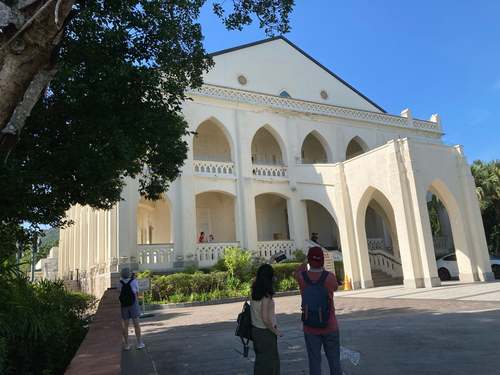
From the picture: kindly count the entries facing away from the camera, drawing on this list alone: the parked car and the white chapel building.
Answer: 0

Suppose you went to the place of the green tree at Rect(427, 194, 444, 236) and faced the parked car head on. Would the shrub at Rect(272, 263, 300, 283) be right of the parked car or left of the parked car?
right

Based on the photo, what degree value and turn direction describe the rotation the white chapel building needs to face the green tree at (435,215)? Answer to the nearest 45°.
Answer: approximately 90° to its left

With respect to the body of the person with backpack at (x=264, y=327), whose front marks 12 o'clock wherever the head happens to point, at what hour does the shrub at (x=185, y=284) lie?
The shrub is roughly at 10 o'clock from the person with backpack.

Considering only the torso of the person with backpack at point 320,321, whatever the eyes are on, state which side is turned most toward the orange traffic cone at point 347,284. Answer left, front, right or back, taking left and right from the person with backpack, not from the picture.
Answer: front

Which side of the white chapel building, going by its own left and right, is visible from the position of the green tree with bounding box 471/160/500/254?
left

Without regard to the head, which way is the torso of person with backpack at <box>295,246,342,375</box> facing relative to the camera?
away from the camera

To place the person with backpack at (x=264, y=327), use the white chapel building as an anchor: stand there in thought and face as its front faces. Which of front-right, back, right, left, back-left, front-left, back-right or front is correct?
front-right

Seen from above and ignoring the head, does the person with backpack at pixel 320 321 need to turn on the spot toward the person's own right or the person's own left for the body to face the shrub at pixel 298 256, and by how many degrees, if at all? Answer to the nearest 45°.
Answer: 0° — they already face it

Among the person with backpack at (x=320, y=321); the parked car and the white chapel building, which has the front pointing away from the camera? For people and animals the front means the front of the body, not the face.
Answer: the person with backpack

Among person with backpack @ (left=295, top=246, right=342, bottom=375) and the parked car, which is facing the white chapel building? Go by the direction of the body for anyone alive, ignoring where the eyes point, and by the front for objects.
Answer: the person with backpack

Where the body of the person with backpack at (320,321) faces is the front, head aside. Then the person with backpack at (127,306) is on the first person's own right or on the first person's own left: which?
on the first person's own left

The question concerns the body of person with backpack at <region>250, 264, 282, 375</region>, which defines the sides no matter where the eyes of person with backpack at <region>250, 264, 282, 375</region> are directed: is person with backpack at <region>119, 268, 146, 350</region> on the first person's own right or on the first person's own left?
on the first person's own left

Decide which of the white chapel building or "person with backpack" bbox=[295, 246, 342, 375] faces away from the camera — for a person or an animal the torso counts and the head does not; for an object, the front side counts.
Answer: the person with backpack
